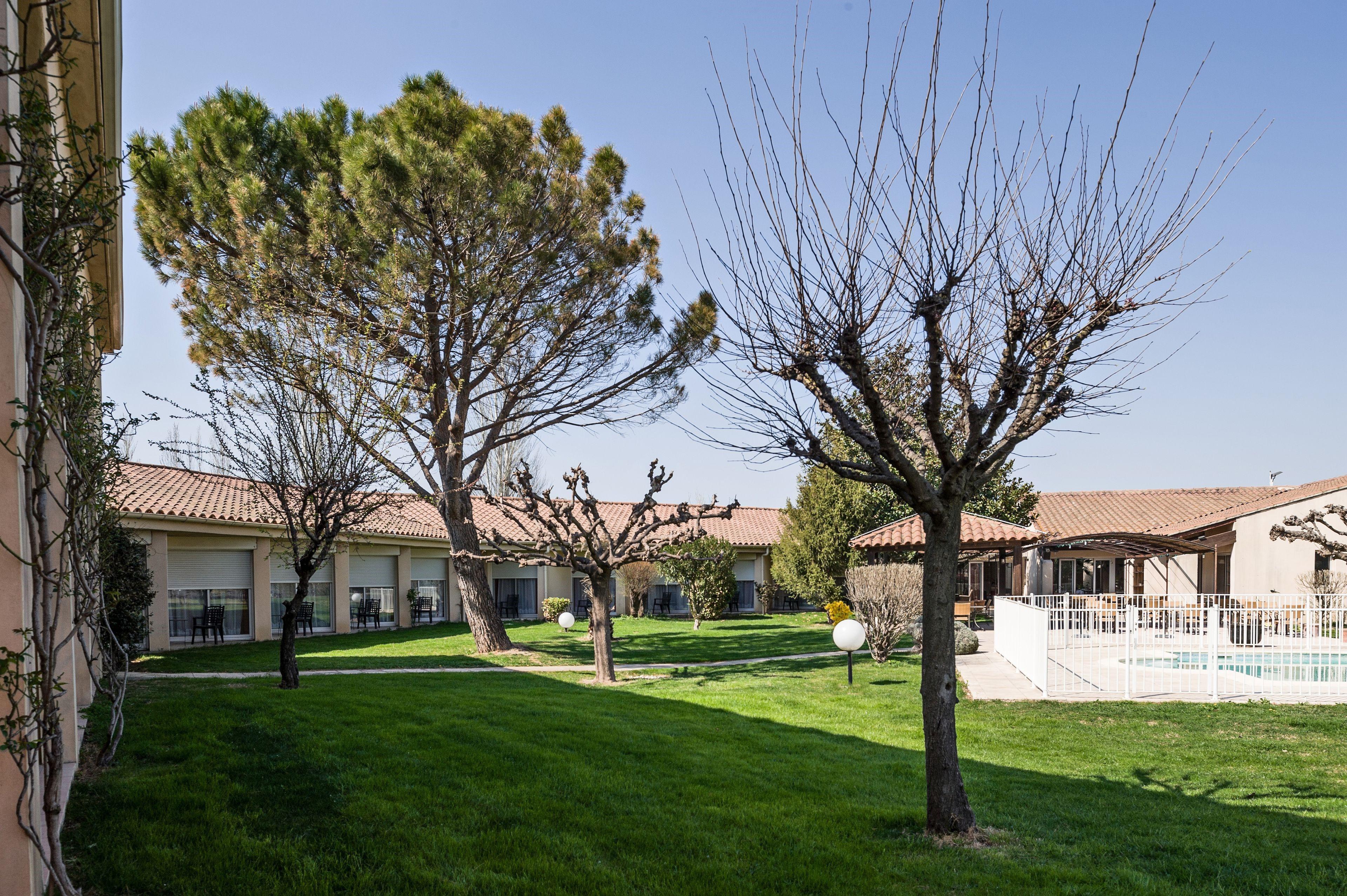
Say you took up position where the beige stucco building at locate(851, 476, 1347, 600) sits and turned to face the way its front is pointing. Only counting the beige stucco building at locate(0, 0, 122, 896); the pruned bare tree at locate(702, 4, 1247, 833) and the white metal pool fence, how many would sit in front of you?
3

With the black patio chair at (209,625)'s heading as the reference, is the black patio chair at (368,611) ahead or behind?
behind

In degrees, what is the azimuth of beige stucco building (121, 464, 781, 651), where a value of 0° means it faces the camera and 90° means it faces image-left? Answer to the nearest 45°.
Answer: approximately 315°

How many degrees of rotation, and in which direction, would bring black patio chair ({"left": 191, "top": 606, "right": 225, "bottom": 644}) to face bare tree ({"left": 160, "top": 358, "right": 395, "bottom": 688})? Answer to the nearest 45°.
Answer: approximately 45° to its left
